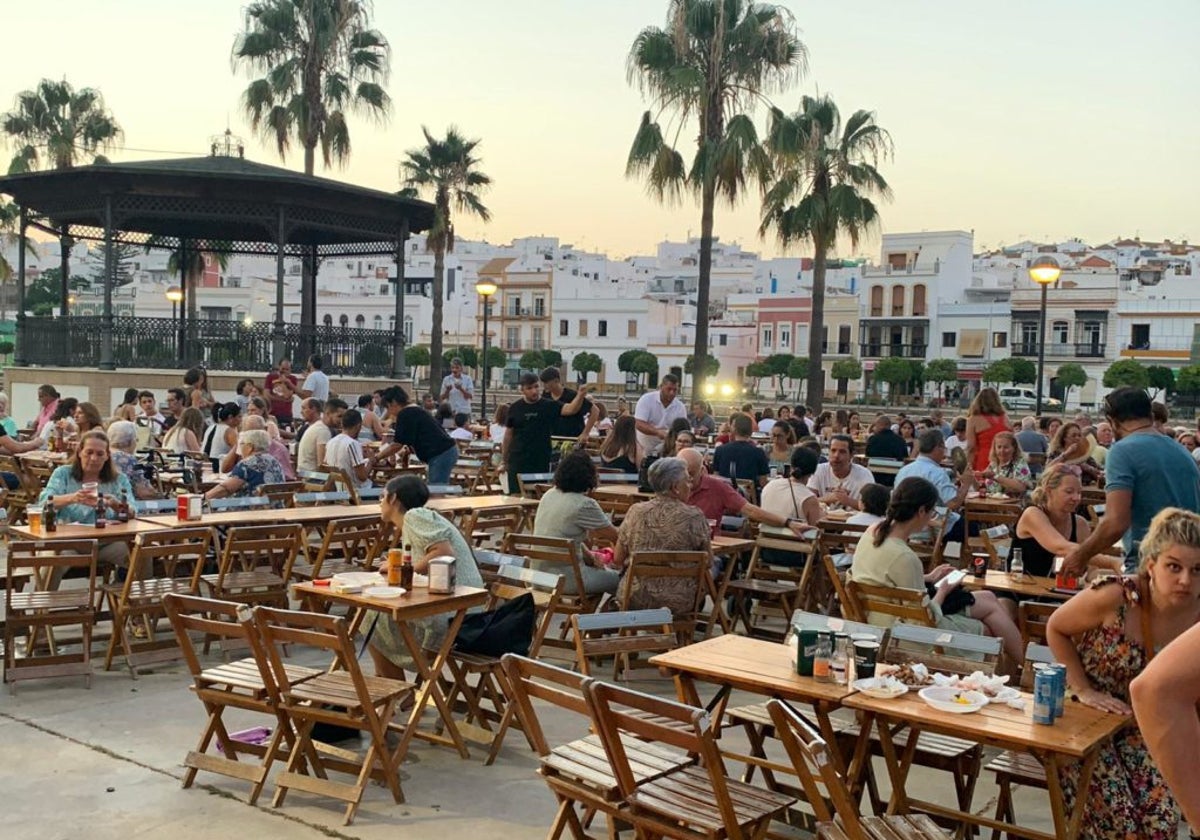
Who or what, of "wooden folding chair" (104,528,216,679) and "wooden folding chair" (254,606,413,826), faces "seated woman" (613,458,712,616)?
"wooden folding chair" (254,606,413,826)

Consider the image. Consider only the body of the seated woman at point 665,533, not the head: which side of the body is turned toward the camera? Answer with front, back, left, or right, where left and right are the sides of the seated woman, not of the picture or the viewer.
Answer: back

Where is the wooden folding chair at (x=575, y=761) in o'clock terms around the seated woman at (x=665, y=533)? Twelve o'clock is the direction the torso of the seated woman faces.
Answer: The wooden folding chair is roughly at 6 o'clock from the seated woman.

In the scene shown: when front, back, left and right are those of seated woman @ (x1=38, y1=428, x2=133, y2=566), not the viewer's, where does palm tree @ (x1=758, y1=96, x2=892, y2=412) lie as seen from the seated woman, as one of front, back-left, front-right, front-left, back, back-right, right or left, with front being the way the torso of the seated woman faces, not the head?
back-left

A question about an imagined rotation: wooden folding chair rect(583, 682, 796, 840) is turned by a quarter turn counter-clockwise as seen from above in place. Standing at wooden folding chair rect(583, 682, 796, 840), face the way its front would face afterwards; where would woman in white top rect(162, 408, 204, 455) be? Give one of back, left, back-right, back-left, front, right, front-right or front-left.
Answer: front

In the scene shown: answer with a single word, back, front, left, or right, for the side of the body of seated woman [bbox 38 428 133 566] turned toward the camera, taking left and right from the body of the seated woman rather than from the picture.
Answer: front

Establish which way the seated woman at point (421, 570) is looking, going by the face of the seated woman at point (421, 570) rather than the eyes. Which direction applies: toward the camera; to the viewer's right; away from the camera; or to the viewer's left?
to the viewer's left

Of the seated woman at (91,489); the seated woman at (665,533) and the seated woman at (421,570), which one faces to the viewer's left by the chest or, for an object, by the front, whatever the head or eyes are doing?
the seated woman at (421,570)

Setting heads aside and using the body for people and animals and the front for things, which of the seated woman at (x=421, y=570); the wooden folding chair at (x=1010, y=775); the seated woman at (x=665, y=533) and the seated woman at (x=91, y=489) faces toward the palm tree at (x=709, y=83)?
the seated woman at (x=665, y=533)

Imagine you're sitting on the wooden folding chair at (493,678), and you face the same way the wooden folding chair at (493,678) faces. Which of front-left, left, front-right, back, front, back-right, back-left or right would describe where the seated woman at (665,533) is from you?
back

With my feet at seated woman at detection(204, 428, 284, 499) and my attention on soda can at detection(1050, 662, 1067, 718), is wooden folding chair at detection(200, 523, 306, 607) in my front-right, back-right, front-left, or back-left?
front-right

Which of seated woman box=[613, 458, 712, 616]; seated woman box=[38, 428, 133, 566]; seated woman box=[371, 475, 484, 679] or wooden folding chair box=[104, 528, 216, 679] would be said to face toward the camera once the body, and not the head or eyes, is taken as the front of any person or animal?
seated woman box=[38, 428, 133, 566]

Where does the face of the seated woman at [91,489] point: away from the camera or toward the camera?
toward the camera

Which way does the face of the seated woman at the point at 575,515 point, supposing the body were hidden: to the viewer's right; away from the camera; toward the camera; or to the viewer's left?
away from the camera

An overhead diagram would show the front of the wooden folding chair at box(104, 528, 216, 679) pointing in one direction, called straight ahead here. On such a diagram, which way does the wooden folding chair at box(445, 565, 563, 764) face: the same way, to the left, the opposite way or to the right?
to the left

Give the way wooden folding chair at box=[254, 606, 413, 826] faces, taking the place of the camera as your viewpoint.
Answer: facing away from the viewer and to the right of the viewer

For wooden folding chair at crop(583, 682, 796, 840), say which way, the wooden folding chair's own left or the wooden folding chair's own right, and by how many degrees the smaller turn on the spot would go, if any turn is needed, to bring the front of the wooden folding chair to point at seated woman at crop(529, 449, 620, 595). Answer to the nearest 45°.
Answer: approximately 45° to the wooden folding chair's own left
